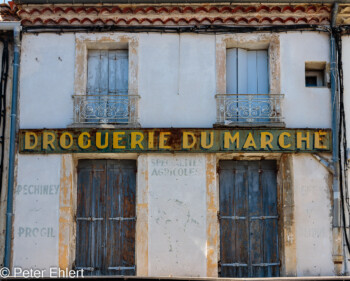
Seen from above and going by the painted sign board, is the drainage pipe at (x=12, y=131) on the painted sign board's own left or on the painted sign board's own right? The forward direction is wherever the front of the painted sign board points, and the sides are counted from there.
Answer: on the painted sign board's own right

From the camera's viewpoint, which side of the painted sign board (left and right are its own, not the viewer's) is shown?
front
